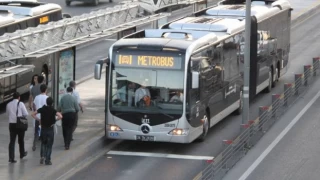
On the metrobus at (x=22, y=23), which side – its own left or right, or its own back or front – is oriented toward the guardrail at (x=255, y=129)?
right

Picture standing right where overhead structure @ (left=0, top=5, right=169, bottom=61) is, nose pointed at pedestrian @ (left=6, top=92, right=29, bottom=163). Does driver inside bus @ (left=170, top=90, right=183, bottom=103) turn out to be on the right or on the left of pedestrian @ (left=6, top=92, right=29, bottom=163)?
left

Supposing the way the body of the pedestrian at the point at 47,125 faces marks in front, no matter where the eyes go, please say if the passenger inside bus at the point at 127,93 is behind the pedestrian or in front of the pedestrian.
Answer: in front

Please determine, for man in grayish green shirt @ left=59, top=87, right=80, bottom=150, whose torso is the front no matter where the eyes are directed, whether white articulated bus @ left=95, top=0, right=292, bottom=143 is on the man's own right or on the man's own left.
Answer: on the man's own right

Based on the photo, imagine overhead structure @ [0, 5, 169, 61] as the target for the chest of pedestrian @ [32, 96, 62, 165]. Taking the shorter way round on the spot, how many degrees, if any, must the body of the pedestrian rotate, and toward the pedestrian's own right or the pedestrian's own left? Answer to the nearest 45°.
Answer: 0° — they already face it

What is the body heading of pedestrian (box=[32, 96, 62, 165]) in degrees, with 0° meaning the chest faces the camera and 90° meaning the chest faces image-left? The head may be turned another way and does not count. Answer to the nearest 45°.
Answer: approximately 180°

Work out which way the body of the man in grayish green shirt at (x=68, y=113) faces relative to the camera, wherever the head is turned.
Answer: away from the camera

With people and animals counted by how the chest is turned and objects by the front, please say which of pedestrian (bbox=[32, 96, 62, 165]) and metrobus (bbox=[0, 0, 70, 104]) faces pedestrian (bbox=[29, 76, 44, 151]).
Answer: pedestrian (bbox=[32, 96, 62, 165])

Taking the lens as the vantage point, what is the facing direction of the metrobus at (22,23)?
facing away from the viewer and to the right of the viewer

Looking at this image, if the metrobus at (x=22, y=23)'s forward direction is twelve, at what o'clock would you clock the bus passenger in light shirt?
The bus passenger in light shirt is roughly at 4 o'clock from the metrobus.

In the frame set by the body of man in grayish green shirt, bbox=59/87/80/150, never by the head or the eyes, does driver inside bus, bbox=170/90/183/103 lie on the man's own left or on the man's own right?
on the man's own right

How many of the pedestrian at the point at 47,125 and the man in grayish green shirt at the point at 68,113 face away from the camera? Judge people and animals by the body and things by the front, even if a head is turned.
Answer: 2

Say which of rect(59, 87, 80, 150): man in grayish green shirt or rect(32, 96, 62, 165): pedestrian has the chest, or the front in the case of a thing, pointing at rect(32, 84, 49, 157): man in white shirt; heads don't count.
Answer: the pedestrian
